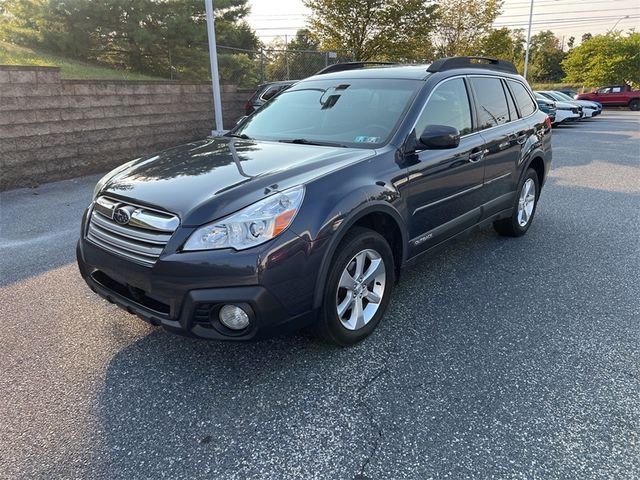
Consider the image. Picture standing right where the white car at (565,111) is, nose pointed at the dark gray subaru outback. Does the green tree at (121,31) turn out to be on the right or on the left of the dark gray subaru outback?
right

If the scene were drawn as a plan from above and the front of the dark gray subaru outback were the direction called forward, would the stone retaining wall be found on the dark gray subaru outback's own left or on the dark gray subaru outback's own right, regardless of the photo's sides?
on the dark gray subaru outback's own right

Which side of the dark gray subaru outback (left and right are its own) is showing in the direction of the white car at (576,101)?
back

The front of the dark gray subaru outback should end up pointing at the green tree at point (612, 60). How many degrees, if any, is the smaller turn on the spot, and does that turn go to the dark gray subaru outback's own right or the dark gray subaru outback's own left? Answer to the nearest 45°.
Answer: approximately 180°

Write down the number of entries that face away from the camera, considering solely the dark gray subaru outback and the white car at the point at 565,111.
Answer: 0

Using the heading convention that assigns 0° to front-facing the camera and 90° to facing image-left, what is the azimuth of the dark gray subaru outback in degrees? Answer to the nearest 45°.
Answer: approximately 45°

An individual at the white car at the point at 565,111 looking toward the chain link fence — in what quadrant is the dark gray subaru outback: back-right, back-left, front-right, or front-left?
front-left

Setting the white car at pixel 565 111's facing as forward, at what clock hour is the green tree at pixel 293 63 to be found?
The green tree is roughly at 3 o'clock from the white car.

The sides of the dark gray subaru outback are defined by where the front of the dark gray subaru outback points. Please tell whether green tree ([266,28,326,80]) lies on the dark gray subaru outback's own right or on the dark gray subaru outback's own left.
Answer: on the dark gray subaru outback's own right

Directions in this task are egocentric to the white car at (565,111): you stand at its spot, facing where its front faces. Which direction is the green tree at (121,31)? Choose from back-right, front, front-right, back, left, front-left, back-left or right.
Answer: right
